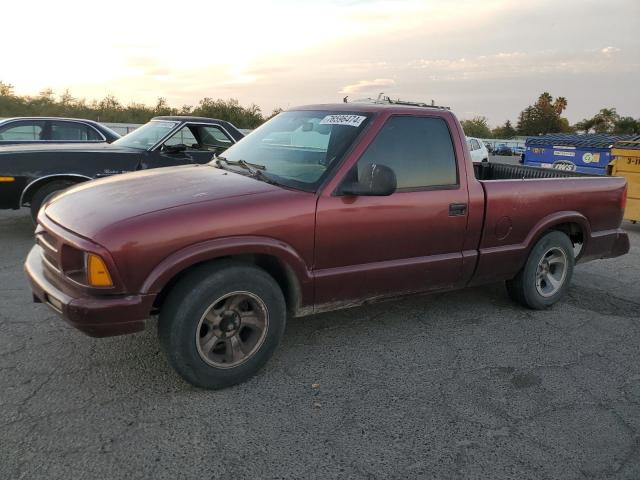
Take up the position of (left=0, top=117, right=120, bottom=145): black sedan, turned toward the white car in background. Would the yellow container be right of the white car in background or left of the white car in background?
right

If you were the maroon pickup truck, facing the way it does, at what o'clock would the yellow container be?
The yellow container is roughly at 6 o'clock from the maroon pickup truck.

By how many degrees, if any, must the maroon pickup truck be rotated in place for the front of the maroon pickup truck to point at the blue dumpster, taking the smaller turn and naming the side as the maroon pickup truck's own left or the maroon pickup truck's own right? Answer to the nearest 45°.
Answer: approximately 180°

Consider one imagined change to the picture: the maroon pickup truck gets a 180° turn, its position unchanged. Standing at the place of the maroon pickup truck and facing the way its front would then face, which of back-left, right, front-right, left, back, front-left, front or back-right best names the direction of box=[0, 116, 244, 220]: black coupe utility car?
left

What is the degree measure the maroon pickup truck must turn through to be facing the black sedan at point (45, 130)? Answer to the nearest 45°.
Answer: approximately 90° to its right
